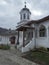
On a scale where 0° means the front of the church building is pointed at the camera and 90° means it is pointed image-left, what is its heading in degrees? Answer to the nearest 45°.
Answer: approximately 45°
